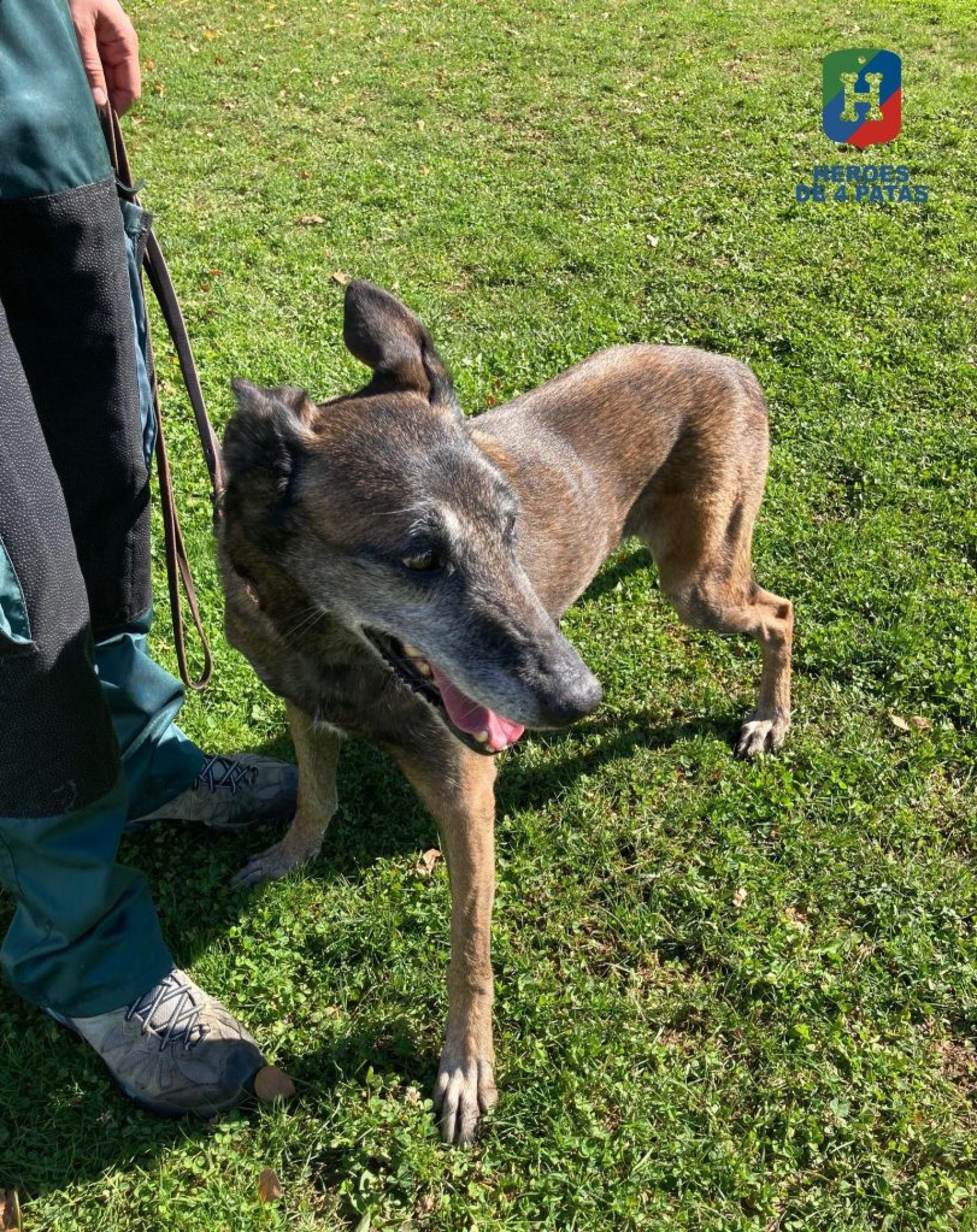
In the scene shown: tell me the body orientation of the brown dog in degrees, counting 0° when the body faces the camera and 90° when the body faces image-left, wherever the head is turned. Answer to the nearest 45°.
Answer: approximately 45°

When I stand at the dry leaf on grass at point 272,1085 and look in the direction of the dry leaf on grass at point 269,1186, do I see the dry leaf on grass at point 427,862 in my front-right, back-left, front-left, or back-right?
back-left

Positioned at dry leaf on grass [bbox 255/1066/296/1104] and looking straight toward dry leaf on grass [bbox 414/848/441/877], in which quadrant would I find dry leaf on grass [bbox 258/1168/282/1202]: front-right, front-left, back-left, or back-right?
back-right
